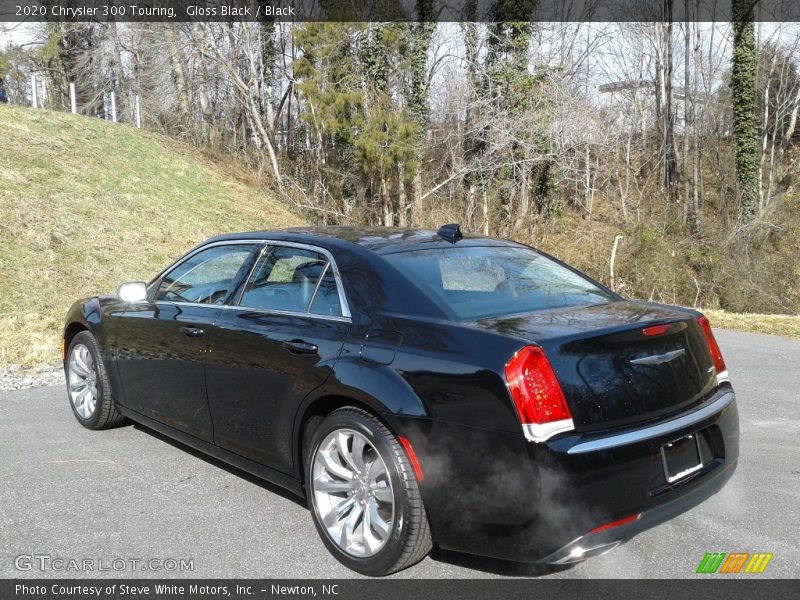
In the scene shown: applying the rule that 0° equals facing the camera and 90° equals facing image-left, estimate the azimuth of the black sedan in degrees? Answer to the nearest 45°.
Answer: approximately 135°

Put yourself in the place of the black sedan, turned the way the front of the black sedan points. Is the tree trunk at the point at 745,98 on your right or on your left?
on your right

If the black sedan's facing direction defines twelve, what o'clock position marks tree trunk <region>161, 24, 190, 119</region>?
The tree trunk is roughly at 1 o'clock from the black sedan.
